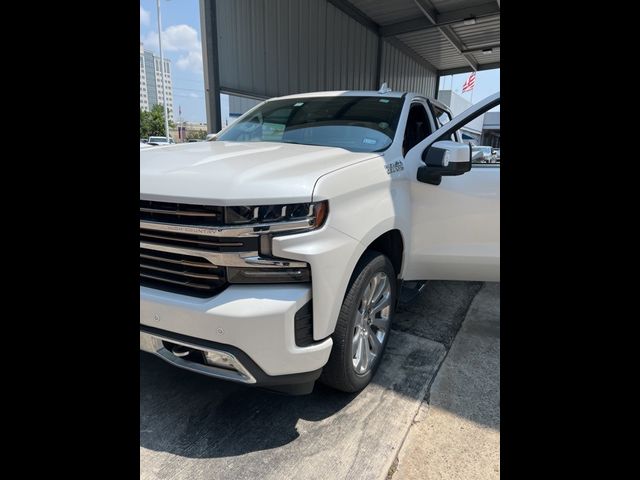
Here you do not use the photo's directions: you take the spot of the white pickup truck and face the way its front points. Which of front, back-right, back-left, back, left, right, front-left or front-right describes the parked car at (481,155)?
back

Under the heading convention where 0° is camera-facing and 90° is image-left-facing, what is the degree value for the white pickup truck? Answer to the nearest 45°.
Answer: approximately 45°

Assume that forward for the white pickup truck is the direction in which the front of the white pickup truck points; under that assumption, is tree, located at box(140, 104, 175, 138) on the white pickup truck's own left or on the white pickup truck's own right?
on the white pickup truck's own right

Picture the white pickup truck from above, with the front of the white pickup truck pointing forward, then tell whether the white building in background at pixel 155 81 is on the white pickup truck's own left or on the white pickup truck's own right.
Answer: on the white pickup truck's own right
